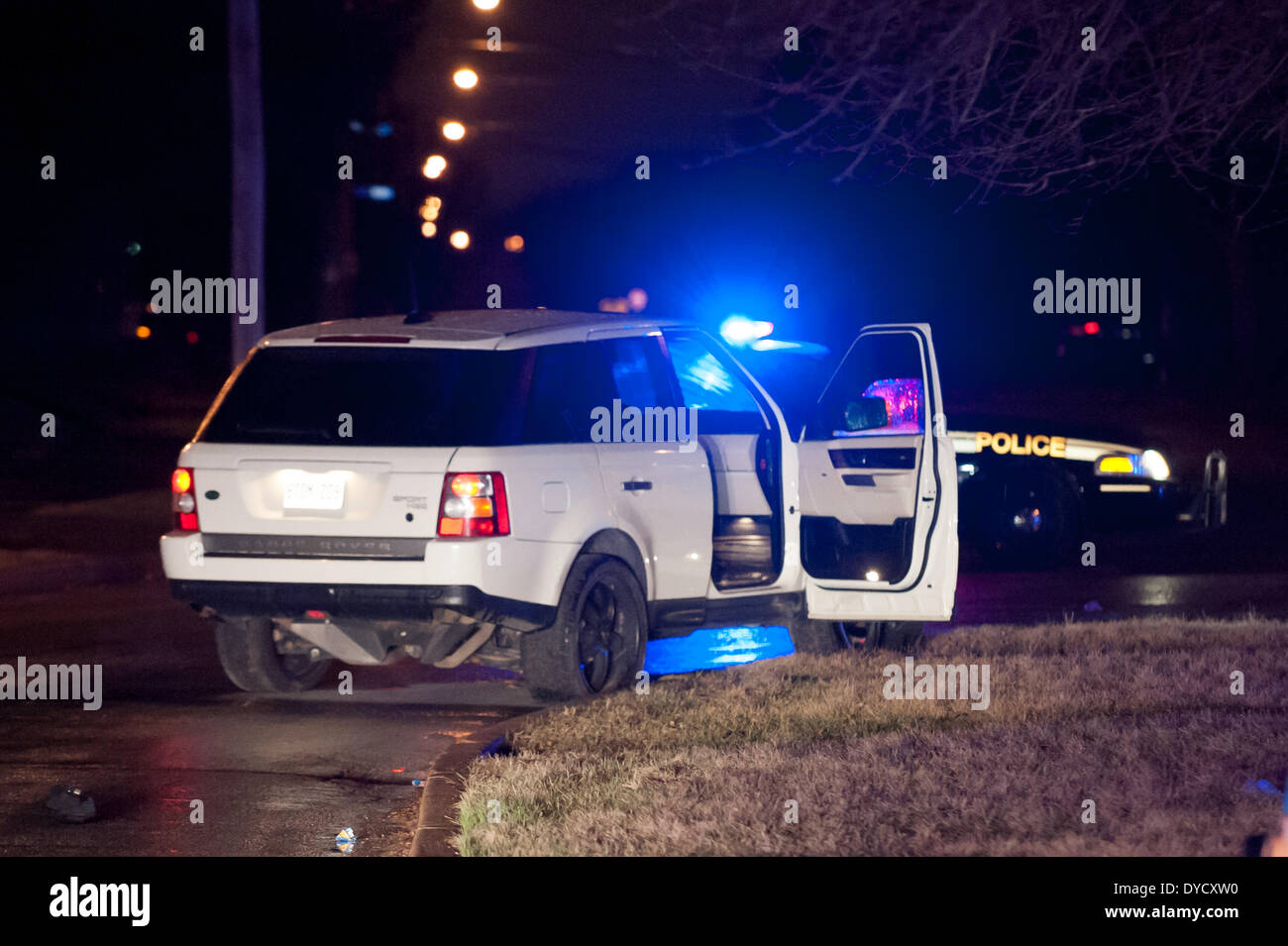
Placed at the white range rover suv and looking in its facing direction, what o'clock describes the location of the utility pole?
The utility pole is roughly at 10 o'clock from the white range rover suv.

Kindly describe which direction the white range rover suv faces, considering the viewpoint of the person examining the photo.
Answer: facing away from the viewer and to the right of the viewer

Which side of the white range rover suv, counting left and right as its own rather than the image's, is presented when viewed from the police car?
front

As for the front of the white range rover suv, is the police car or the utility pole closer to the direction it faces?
the police car
